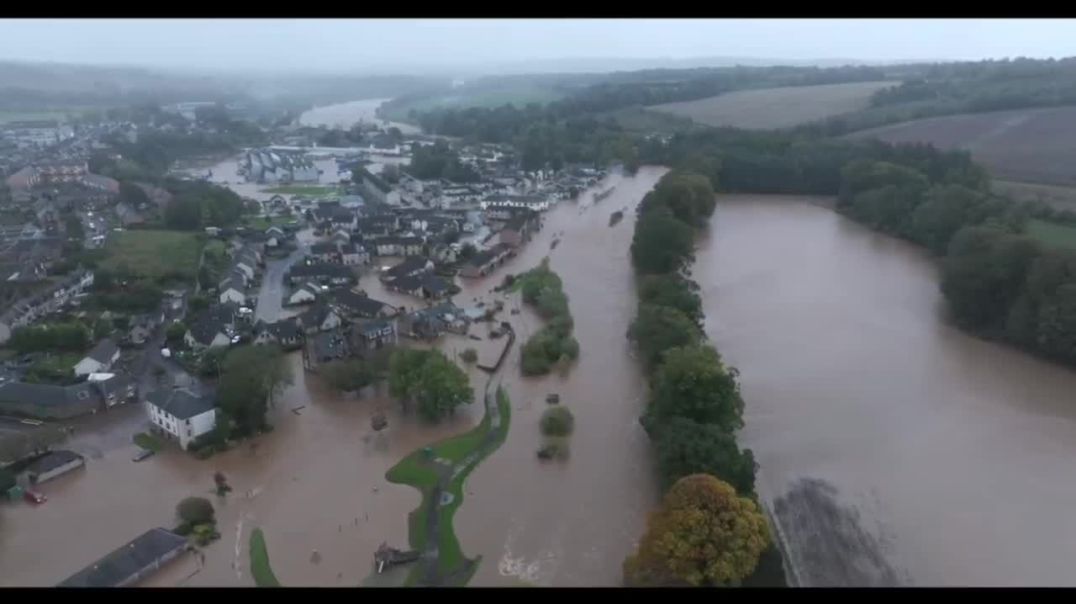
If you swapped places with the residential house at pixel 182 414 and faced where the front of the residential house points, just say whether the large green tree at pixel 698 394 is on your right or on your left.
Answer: on your left

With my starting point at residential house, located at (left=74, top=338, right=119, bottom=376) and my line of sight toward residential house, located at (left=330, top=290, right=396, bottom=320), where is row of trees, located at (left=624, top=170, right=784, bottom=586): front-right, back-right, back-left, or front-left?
front-right

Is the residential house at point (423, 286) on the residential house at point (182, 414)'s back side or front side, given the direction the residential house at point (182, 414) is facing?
on the back side

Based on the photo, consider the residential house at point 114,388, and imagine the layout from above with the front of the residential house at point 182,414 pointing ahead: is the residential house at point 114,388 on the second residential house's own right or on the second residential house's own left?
on the second residential house's own right

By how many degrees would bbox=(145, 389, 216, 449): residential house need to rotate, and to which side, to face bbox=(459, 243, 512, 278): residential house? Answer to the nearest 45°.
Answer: approximately 180°

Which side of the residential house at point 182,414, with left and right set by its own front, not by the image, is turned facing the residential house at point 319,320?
back

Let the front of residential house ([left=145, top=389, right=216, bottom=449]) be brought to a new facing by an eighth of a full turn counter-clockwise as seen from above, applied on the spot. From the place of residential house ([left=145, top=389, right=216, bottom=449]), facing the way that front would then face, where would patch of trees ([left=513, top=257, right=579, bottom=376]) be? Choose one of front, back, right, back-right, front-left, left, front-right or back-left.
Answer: left

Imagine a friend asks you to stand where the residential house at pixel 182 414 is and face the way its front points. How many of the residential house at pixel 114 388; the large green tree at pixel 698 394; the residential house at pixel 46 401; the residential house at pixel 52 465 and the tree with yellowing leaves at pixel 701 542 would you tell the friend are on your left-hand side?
2

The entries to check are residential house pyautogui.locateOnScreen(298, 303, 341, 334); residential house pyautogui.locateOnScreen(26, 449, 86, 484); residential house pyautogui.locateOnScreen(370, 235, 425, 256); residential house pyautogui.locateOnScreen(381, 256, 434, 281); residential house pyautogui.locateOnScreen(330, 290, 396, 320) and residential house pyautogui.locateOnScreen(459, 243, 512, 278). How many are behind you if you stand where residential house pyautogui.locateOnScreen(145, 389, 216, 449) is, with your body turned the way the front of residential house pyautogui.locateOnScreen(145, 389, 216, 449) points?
5

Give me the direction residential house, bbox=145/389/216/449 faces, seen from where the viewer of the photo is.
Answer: facing the viewer and to the left of the viewer

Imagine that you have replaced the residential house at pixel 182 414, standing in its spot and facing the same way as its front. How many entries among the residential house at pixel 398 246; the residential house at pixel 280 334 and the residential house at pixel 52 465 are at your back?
2

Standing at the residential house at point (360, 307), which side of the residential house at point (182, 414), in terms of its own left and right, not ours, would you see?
back

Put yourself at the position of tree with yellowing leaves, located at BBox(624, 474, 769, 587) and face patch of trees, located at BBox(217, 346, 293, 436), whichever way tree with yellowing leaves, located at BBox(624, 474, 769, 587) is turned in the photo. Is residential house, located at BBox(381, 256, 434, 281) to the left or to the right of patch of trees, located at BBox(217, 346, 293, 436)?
right

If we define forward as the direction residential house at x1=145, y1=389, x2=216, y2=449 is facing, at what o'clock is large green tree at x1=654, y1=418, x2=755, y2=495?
The large green tree is roughly at 9 o'clock from the residential house.

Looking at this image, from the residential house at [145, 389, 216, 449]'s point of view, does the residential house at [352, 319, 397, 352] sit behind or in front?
behind

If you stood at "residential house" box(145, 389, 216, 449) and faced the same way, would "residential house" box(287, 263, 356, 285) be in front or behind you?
behind

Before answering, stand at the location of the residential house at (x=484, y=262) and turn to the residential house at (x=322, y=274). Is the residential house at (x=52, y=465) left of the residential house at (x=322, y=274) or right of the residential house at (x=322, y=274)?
left

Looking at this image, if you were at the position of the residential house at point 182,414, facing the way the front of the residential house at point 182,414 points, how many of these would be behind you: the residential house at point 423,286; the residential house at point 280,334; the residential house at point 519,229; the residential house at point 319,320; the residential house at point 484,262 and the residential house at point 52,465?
5

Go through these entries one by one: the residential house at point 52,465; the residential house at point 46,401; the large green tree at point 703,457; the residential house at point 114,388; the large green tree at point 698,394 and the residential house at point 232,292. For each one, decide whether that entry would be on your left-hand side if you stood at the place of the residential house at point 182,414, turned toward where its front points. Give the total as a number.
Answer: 2

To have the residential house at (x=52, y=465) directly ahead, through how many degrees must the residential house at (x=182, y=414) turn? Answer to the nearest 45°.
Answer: approximately 45° to its right
